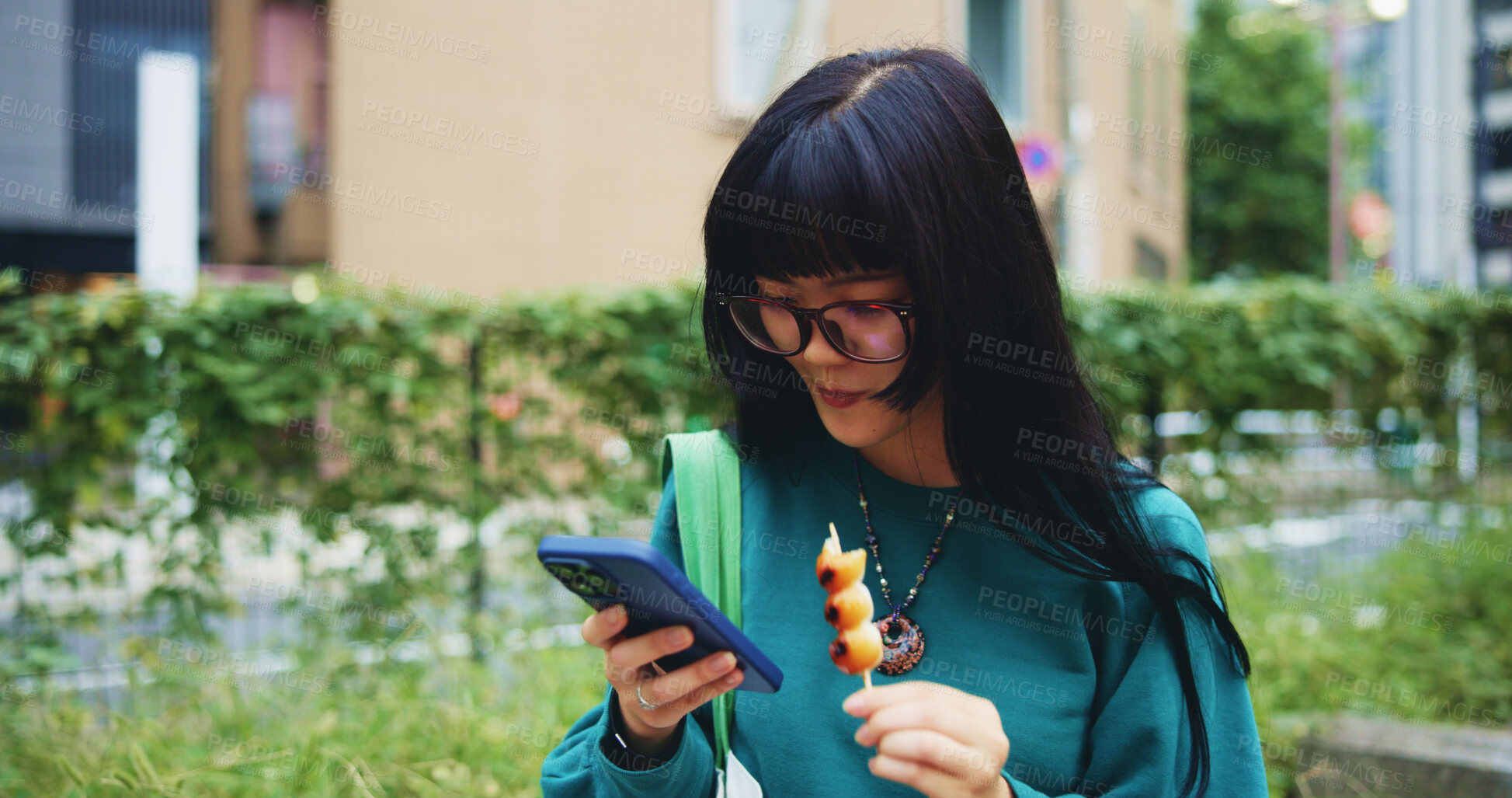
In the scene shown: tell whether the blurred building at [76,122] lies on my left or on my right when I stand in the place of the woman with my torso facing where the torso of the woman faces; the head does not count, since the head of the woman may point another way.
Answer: on my right

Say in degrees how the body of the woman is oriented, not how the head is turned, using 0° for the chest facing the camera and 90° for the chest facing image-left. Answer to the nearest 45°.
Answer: approximately 45°

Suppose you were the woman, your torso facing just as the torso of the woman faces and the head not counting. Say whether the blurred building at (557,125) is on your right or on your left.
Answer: on your right
